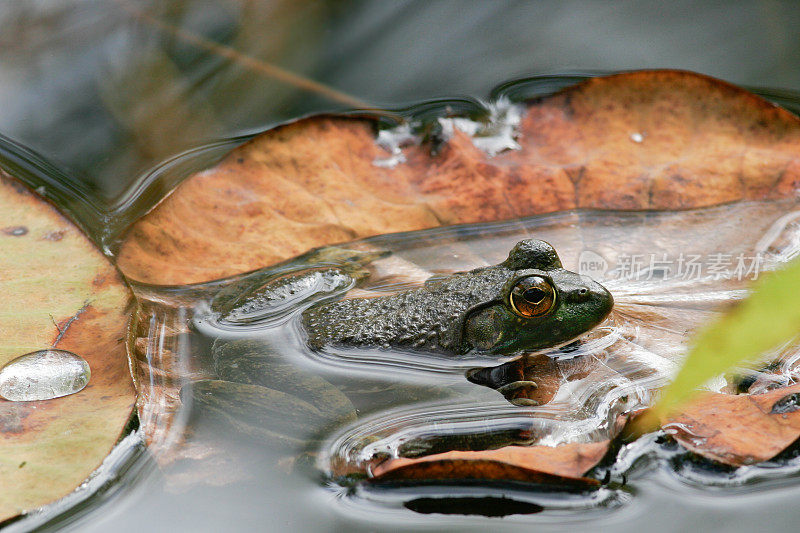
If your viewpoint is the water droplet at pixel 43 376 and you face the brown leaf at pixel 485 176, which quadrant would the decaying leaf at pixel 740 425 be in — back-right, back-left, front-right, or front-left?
front-right

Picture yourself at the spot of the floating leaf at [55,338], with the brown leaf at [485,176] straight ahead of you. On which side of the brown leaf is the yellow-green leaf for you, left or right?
right

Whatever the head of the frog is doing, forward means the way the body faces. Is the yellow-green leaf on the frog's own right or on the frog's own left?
on the frog's own right

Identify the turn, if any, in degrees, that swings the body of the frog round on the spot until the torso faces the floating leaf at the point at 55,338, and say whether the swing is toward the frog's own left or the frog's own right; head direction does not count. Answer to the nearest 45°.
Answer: approximately 180°

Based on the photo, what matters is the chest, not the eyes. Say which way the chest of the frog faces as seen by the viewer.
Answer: to the viewer's right

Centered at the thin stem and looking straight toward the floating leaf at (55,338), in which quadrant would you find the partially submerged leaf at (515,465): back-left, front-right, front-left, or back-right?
front-left

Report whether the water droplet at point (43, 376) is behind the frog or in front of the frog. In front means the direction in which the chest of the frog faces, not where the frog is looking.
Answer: behind

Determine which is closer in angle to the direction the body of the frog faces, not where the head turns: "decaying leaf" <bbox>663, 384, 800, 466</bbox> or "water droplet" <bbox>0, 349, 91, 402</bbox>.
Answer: the decaying leaf
